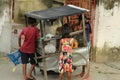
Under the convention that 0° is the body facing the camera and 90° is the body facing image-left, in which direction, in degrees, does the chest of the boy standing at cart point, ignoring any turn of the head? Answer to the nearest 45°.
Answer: approximately 225°
